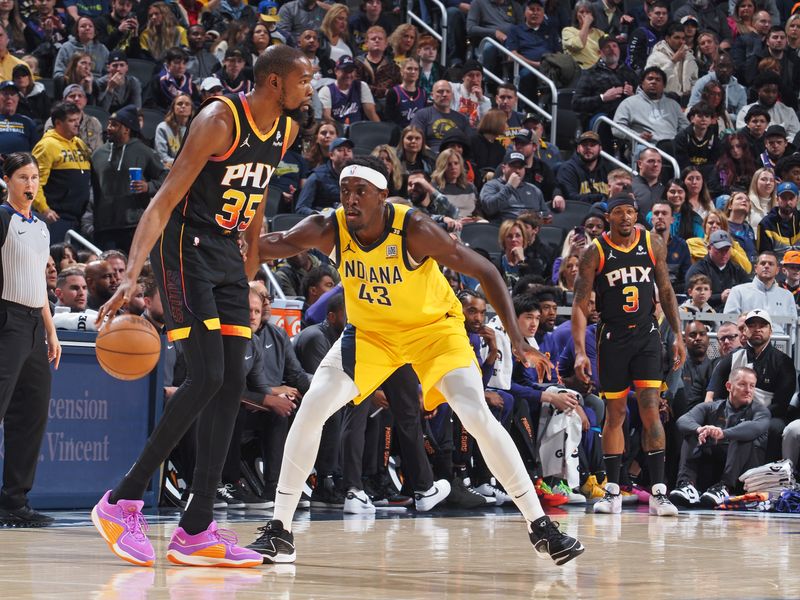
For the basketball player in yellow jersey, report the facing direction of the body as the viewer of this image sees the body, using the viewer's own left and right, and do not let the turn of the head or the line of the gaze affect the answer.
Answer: facing the viewer

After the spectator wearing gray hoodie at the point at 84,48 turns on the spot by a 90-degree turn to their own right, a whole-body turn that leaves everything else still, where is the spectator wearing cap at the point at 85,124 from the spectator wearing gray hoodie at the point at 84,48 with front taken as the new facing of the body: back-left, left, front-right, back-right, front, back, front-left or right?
left

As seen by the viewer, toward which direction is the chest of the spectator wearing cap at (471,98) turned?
toward the camera

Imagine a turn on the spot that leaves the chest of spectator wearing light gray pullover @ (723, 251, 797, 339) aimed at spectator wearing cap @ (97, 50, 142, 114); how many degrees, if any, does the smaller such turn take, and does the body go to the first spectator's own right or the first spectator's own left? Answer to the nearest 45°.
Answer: approximately 90° to the first spectator's own right

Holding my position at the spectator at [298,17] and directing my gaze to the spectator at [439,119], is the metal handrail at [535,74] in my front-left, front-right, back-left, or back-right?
front-left

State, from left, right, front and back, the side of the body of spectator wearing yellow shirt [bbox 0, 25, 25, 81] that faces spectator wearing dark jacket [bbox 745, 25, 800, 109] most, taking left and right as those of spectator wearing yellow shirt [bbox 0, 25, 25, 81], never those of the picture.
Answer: left

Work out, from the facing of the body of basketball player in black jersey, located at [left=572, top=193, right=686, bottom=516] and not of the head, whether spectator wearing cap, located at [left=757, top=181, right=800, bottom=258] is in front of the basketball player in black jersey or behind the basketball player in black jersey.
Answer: behind

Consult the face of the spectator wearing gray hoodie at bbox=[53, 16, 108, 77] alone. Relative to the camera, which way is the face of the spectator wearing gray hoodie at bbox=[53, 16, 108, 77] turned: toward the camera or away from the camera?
toward the camera

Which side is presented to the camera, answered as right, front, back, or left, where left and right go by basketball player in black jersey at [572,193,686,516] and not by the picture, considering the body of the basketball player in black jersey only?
front

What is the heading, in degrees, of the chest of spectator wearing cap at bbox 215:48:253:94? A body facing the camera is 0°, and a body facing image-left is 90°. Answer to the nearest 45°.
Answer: approximately 0°

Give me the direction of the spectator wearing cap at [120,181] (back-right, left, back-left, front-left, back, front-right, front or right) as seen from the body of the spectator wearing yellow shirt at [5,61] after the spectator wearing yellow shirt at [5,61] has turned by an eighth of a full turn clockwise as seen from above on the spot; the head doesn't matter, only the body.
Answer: left

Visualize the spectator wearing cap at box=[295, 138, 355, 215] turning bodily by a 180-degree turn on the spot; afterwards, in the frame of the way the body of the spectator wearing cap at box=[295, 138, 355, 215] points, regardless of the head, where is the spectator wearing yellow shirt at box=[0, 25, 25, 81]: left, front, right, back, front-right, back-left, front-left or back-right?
front-left

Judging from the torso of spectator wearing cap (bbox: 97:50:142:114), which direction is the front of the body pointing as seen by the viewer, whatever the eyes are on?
toward the camera

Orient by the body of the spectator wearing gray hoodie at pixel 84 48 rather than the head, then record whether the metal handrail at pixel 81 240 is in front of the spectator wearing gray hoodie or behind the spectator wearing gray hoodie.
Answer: in front

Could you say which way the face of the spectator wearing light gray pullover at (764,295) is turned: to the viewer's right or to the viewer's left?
to the viewer's left
